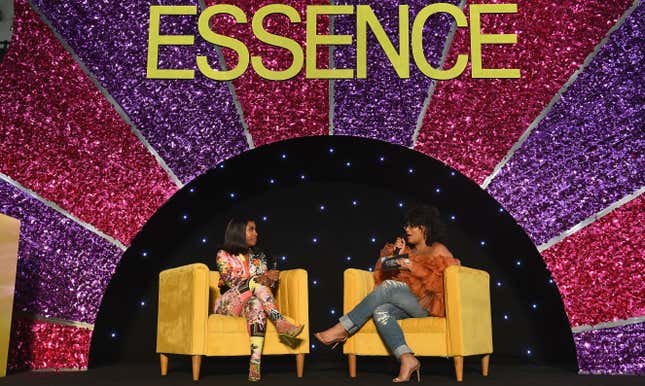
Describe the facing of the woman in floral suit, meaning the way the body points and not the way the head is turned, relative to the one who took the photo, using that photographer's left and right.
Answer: facing the viewer and to the right of the viewer

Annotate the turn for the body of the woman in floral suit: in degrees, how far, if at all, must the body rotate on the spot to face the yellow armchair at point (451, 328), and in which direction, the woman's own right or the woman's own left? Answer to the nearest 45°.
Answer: approximately 45° to the woman's own left

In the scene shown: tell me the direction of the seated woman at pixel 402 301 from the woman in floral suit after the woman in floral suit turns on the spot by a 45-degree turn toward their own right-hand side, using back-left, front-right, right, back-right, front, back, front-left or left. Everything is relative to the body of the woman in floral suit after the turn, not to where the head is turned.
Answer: left

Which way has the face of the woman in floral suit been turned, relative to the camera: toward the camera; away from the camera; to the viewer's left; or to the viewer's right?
to the viewer's right

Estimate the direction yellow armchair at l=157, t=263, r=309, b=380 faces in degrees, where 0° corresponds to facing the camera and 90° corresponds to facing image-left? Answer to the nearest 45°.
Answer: approximately 315°

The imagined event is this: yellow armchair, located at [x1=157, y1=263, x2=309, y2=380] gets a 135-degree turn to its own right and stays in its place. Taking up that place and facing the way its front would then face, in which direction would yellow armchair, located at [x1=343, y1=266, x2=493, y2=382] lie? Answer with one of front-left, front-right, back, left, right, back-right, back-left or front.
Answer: back
